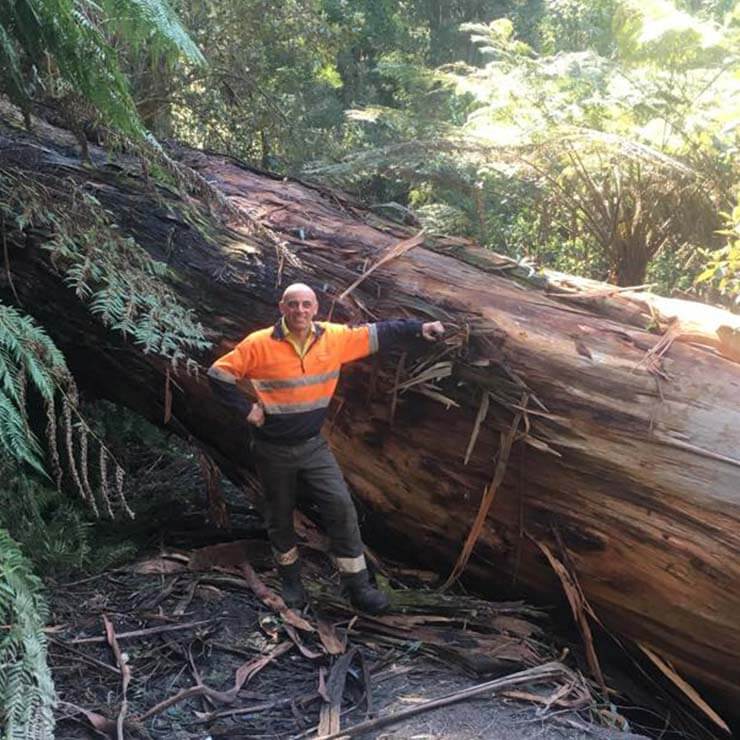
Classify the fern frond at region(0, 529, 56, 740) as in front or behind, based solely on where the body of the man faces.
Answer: in front

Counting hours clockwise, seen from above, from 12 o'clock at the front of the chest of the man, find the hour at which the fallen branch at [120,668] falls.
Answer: The fallen branch is roughly at 1 o'clock from the man.

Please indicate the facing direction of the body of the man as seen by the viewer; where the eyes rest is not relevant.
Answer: toward the camera

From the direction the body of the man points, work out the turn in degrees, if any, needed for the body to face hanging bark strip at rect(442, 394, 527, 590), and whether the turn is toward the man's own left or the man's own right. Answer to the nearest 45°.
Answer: approximately 90° to the man's own left

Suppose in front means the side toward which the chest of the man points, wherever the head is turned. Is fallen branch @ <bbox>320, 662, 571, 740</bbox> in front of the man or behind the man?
in front

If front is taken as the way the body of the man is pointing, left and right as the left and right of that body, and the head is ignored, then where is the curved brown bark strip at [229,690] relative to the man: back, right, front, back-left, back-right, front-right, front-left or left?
front

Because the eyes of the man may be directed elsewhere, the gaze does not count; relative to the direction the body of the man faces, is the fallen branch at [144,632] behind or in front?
in front

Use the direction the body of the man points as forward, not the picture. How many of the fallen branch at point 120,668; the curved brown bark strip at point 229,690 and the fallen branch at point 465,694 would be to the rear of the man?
0

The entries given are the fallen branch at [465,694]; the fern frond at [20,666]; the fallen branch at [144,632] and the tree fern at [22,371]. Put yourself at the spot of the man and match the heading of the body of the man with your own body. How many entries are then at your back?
0

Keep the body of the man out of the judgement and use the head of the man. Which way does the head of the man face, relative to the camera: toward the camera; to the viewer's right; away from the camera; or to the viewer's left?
toward the camera
